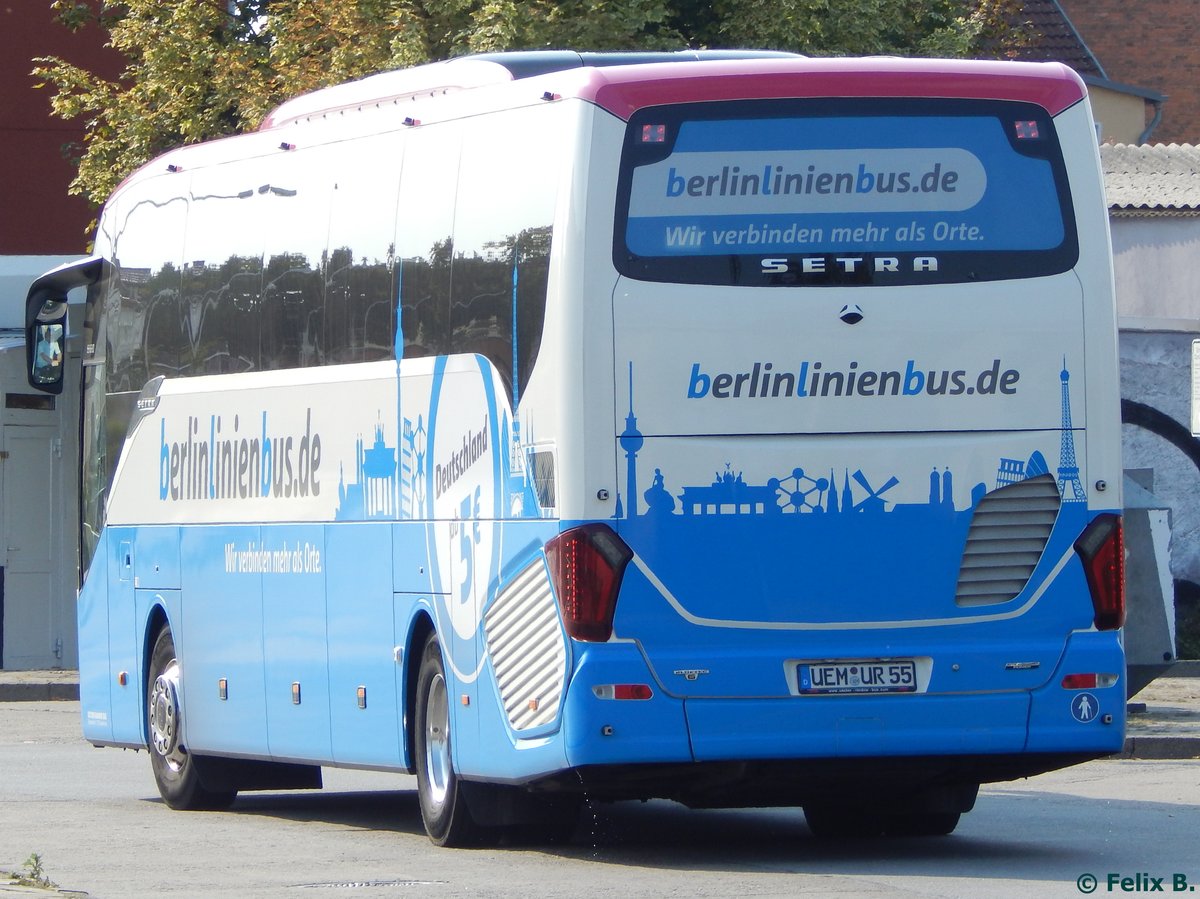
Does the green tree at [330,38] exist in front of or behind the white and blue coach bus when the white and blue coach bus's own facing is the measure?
in front

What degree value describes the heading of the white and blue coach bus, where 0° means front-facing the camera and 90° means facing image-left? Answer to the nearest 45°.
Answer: approximately 135°
